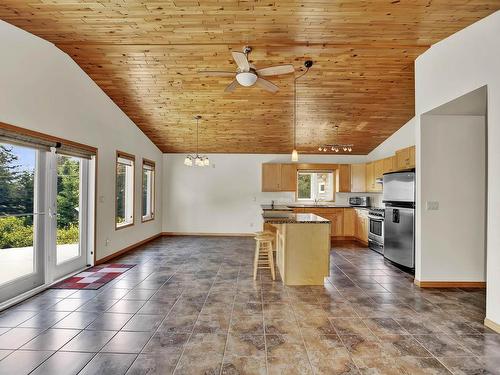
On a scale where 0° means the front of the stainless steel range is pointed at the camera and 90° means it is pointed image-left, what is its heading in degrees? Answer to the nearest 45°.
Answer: approximately 45°

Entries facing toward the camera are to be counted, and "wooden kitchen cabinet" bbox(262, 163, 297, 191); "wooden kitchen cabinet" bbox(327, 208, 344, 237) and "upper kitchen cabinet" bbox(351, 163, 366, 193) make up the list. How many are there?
3

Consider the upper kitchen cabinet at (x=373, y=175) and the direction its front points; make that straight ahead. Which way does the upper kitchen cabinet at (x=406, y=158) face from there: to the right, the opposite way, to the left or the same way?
the same way

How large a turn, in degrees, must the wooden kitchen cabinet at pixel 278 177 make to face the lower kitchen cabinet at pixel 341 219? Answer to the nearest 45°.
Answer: approximately 90° to its left

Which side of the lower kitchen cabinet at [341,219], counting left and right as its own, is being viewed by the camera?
front

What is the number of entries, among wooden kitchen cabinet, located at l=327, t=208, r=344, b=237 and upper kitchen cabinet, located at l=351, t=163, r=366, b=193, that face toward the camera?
2

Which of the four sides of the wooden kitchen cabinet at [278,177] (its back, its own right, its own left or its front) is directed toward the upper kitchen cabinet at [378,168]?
left

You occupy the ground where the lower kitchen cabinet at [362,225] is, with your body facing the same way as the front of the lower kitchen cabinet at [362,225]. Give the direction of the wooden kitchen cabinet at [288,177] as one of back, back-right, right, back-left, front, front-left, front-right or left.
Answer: front-right

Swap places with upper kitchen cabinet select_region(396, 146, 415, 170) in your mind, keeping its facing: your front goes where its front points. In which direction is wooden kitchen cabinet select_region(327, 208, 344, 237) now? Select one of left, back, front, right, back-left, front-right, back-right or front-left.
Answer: right

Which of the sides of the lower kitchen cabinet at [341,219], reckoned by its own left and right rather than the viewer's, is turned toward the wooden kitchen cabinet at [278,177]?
right

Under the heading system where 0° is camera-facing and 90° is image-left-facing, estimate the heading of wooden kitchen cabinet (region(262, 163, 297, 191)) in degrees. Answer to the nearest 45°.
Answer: approximately 0°

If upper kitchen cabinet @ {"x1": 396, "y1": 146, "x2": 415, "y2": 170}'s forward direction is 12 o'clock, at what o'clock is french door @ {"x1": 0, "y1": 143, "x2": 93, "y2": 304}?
The french door is roughly at 12 o'clock from the upper kitchen cabinet.

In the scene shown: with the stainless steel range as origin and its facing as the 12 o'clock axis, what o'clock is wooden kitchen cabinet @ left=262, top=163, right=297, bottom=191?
The wooden kitchen cabinet is roughly at 2 o'clock from the stainless steel range.

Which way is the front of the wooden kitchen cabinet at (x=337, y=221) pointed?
toward the camera

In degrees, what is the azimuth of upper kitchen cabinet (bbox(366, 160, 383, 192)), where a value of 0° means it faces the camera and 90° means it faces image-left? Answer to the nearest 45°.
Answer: approximately 45°

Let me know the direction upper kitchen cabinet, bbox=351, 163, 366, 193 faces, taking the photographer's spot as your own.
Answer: facing the viewer
